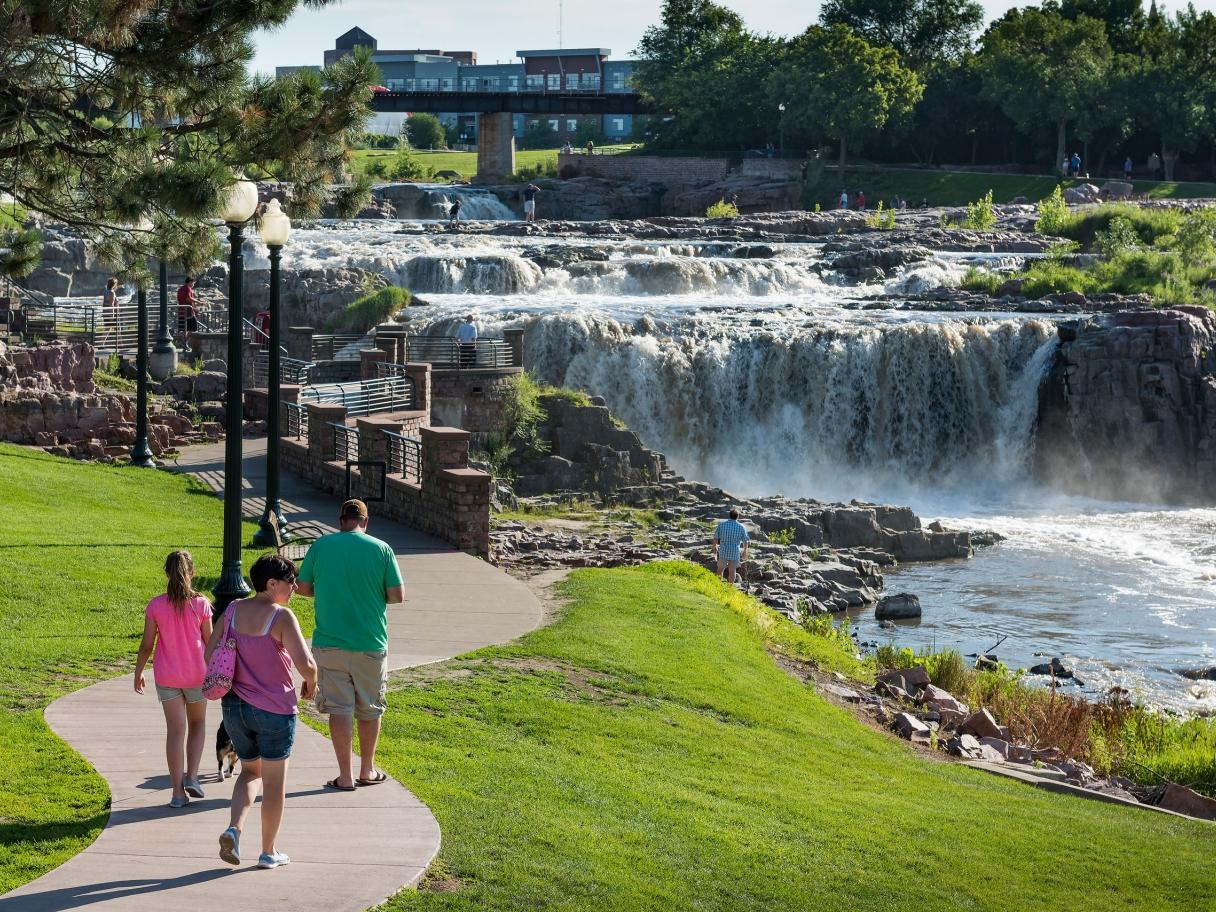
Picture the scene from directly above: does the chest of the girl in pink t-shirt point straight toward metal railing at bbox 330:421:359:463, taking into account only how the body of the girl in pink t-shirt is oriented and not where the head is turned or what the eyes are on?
yes

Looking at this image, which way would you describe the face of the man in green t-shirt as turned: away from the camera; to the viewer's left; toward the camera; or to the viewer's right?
away from the camera

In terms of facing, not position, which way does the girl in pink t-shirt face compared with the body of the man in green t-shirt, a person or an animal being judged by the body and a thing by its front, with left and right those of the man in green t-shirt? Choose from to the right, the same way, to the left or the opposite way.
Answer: the same way

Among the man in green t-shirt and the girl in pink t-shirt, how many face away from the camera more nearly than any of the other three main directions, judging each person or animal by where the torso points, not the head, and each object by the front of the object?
2

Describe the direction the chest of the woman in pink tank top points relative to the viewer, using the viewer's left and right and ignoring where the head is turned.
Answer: facing away from the viewer and to the right of the viewer

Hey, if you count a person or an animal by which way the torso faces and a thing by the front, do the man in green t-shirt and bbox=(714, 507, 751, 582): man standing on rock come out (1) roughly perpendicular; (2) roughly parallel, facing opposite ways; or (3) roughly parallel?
roughly parallel

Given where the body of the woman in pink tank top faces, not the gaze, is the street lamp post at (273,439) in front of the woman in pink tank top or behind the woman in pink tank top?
in front

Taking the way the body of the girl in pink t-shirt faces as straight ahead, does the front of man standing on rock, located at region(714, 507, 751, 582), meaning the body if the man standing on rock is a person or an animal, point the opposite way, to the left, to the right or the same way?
the same way

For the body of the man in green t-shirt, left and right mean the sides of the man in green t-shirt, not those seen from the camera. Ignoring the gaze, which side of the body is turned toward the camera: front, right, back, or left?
back

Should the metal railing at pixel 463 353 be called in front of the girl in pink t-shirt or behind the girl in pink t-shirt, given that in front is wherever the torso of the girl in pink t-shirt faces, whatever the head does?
in front

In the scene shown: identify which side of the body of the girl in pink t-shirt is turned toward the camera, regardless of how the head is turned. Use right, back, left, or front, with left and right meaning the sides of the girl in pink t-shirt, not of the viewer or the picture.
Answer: back

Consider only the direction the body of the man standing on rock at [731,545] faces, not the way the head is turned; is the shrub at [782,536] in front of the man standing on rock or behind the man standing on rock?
in front

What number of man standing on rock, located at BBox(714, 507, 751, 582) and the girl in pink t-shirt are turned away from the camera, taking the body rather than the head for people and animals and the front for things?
2

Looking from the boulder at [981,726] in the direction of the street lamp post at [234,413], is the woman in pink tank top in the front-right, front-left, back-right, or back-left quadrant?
front-left

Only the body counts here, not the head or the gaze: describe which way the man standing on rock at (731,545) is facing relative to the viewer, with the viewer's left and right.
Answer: facing away from the viewer

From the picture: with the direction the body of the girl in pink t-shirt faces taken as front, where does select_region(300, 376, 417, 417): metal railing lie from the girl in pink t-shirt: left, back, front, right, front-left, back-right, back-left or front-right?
front

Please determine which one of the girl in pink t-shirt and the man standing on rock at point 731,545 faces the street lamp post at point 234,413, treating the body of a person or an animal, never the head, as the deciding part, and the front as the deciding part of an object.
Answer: the girl in pink t-shirt

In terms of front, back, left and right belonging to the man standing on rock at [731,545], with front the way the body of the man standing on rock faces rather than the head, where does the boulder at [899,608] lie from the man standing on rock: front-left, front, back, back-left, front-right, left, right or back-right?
front-right

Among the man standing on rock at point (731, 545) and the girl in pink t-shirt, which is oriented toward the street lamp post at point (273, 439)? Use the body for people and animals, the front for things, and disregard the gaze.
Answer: the girl in pink t-shirt

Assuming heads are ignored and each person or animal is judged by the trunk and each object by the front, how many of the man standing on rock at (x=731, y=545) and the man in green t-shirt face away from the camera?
2

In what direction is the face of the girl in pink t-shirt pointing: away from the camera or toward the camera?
away from the camera
